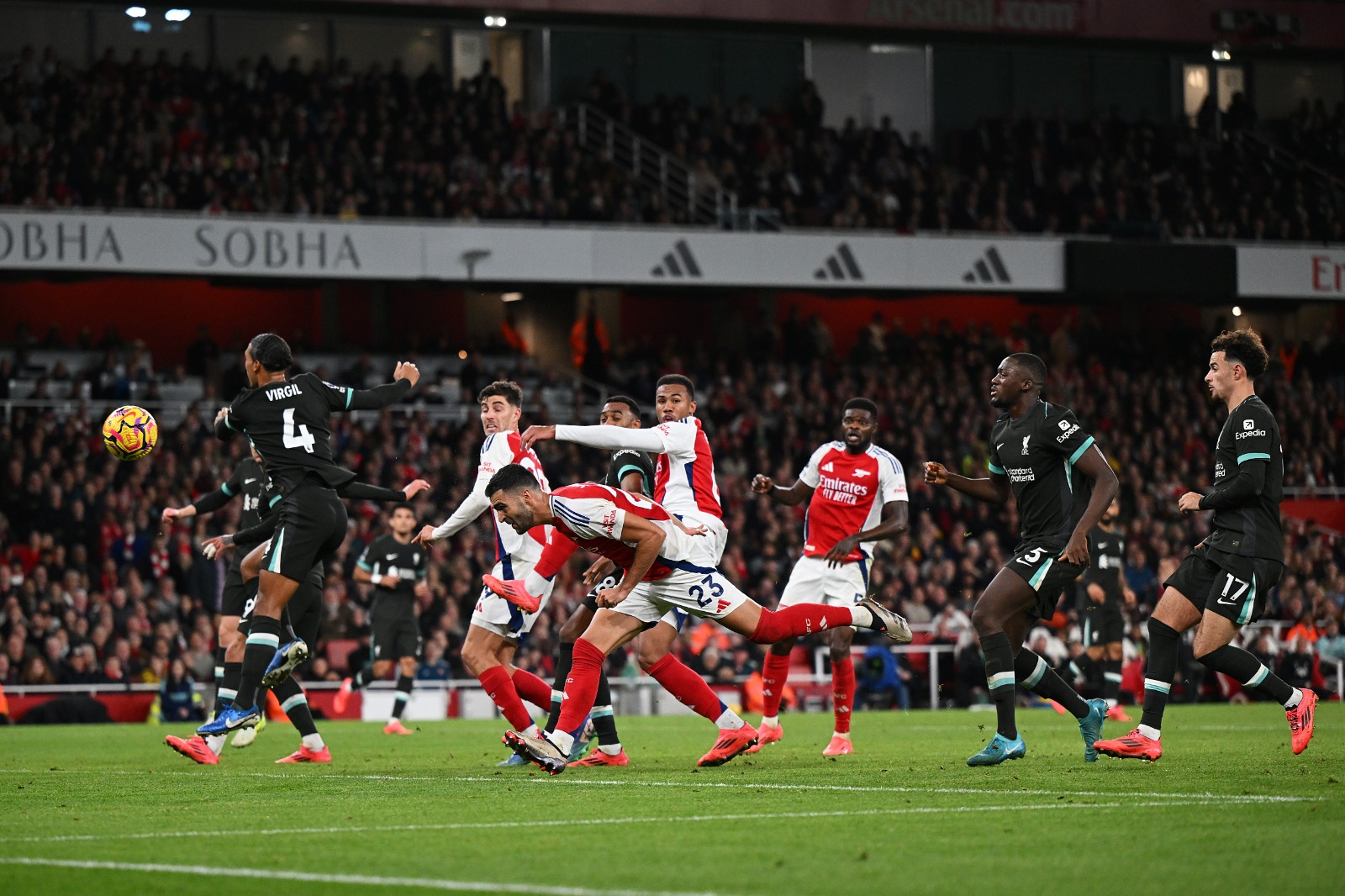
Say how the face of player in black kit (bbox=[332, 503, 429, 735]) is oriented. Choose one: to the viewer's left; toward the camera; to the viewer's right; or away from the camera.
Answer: toward the camera

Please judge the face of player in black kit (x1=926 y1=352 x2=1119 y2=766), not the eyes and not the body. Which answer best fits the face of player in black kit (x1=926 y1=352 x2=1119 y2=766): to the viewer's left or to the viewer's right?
to the viewer's left

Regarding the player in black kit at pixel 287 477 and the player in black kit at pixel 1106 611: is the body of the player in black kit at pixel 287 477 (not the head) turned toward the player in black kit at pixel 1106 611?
no

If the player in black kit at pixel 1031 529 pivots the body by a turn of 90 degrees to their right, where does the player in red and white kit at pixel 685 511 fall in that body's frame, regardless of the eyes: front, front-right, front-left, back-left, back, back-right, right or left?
front-left

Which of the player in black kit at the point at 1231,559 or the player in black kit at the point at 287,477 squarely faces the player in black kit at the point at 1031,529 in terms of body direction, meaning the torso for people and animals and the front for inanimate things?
the player in black kit at the point at 1231,559

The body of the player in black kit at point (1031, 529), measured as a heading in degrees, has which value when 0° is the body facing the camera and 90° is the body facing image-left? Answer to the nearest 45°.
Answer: approximately 45°

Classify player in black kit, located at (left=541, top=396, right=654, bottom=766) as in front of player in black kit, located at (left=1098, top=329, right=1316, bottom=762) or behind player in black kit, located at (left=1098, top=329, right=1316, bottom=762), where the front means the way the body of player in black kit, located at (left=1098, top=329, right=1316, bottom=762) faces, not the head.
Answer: in front

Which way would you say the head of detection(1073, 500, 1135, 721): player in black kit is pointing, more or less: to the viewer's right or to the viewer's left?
to the viewer's left

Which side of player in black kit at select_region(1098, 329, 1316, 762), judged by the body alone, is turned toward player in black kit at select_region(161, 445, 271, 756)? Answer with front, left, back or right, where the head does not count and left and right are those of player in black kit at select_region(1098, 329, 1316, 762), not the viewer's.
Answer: front

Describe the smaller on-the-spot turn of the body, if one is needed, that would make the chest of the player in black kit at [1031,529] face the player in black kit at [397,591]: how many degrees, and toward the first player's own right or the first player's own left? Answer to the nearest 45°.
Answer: approximately 90° to the first player's own right

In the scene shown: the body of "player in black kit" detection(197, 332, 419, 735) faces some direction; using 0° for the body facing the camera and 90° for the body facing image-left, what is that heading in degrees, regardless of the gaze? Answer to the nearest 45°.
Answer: approximately 135°

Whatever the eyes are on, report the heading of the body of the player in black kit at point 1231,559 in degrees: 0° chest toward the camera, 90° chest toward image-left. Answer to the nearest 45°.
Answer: approximately 90°
